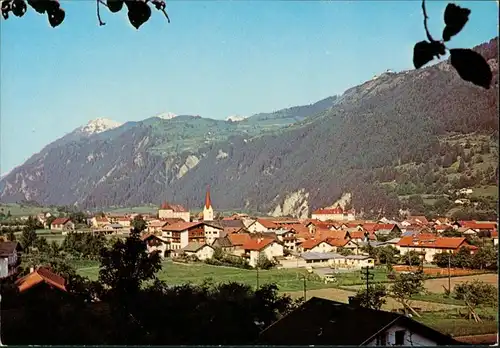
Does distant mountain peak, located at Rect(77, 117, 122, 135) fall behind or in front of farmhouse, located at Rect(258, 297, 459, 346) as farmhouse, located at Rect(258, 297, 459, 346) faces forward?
behind

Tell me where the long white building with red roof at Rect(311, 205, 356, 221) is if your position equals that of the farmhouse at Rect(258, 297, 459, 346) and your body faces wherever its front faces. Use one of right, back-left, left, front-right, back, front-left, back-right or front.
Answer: back-left

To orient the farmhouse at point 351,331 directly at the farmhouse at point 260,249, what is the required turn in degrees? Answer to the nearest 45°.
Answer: approximately 180°

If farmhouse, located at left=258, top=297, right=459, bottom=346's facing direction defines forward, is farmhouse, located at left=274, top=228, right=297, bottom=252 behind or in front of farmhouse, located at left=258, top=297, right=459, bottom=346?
behind

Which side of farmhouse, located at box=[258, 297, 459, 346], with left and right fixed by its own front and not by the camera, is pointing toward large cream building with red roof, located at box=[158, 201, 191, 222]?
back

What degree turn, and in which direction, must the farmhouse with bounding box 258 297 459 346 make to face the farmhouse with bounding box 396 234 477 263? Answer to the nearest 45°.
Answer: approximately 135° to its left

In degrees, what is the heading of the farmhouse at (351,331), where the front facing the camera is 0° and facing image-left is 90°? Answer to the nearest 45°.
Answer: approximately 315°

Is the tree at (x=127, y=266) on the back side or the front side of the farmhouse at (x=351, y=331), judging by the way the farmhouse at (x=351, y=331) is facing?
on the back side

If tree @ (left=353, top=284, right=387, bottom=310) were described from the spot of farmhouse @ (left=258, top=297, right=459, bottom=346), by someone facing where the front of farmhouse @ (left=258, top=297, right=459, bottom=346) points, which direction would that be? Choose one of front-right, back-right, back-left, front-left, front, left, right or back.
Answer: back-left

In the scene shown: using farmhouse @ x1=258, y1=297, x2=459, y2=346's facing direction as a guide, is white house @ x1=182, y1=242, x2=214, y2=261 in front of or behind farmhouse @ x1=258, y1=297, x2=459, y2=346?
behind

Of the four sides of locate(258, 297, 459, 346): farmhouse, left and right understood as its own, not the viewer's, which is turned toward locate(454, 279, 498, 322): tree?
left

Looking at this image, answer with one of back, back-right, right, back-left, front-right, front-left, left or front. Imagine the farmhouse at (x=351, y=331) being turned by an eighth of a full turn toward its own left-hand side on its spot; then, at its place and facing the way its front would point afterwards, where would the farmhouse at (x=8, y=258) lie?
back

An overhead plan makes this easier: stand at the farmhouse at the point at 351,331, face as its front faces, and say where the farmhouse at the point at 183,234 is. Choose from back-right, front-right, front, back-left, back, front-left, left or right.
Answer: back

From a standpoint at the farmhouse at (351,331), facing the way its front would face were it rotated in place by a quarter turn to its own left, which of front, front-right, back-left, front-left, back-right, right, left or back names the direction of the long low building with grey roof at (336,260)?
front-left
